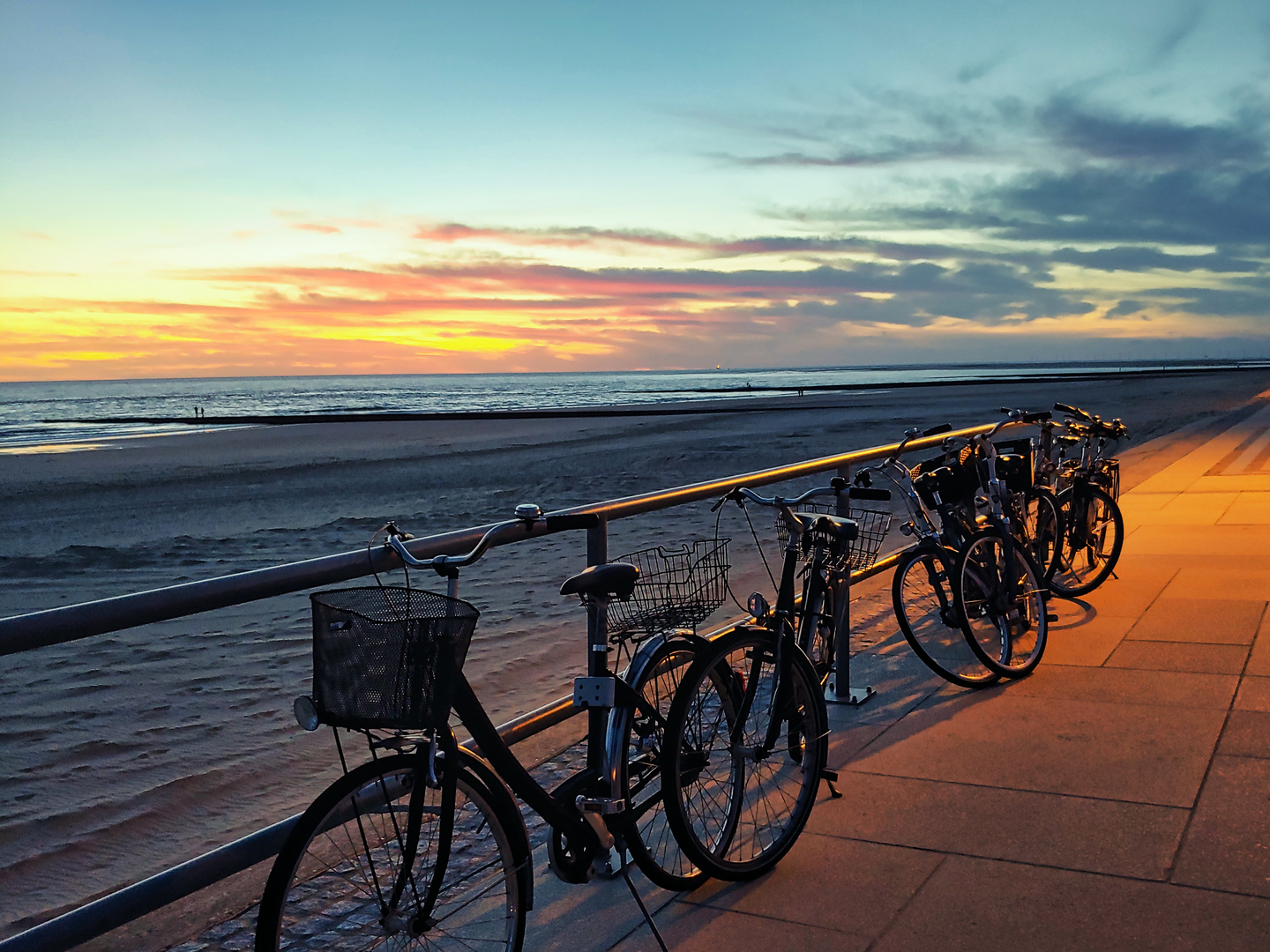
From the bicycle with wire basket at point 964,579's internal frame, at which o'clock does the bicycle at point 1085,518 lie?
The bicycle is roughly at 5 o'clock from the bicycle with wire basket.

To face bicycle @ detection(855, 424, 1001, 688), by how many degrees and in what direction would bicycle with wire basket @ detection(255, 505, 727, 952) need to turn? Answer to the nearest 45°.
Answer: approximately 180°

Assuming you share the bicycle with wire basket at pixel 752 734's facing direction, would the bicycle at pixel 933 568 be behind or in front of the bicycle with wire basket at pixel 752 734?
behind

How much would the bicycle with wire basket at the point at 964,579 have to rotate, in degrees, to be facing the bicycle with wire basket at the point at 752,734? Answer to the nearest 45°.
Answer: approximately 45° to its left

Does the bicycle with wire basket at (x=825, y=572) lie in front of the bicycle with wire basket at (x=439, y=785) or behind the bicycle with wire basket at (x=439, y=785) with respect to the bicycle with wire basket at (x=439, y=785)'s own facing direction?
behind

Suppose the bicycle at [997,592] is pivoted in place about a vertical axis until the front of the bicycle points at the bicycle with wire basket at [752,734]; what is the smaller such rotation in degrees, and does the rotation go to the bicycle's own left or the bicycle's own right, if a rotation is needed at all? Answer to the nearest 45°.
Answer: approximately 45° to the bicycle's own left

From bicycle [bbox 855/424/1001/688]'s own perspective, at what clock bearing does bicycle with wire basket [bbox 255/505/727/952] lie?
The bicycle with wire basket is roughly at 11 o'clock from the bicycle.

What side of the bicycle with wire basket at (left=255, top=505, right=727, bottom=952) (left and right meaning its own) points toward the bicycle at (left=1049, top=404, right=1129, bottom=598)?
back

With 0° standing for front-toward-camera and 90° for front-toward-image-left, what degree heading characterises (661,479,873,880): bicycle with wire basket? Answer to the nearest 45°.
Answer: approximately 45°

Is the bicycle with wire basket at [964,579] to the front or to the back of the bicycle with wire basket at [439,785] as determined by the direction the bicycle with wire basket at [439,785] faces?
to the back

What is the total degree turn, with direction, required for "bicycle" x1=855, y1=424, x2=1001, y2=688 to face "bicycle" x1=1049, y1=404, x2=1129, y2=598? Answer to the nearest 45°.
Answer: approximately 180°

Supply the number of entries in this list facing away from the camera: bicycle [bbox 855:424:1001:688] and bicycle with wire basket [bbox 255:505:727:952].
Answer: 0
